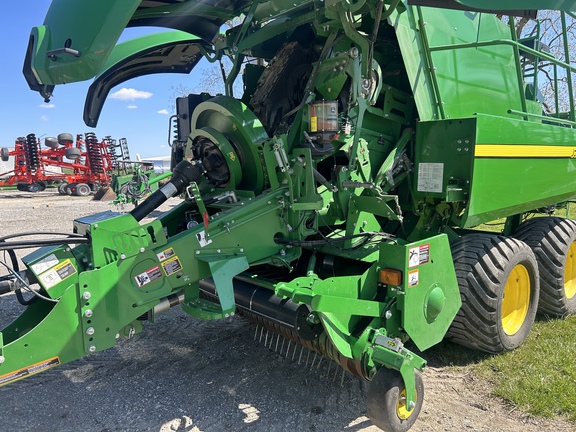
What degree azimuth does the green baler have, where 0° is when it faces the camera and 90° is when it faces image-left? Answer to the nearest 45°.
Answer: approximately 45°
